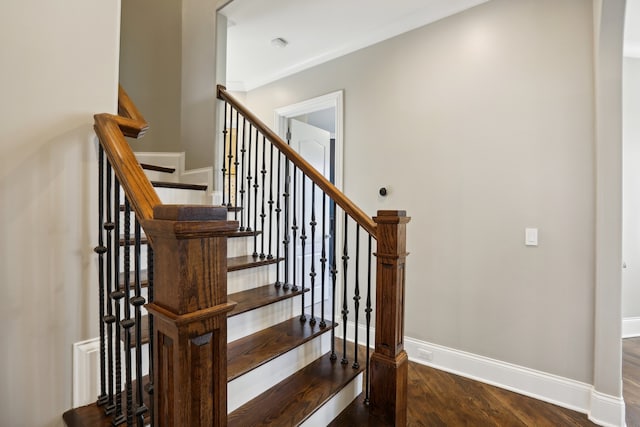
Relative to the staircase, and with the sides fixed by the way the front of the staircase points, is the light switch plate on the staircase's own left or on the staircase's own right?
on the staircase's own left

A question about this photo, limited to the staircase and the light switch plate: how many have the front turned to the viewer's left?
0

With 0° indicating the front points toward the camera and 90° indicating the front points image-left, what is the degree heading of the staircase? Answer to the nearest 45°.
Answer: approximately 315°

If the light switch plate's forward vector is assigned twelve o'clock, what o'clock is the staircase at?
The staircase is roughly at 1 o'clock from the light switch plate.

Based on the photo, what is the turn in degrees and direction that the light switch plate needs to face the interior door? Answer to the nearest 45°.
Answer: approximately 90° to its right

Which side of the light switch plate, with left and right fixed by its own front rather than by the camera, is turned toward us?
front
